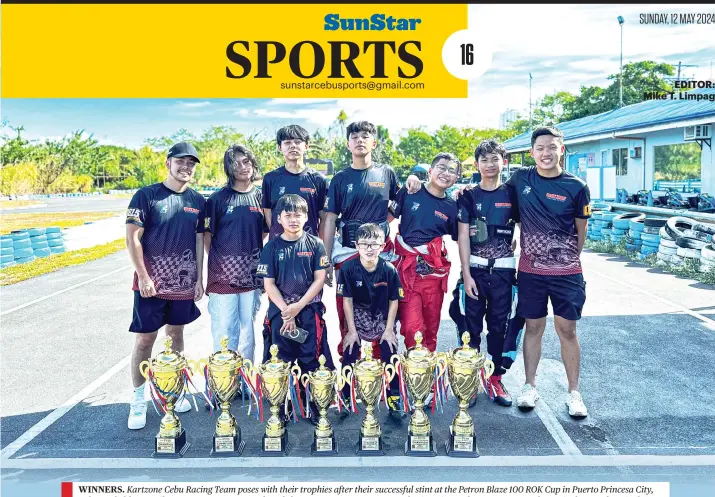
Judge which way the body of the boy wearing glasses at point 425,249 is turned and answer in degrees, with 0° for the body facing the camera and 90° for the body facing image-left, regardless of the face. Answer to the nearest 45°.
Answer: approximately 0°

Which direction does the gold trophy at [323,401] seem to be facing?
toward the camera

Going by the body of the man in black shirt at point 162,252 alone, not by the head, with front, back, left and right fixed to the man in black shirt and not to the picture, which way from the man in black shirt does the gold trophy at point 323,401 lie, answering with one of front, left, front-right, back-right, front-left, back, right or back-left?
front-left

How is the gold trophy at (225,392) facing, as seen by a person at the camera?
facing the viewer

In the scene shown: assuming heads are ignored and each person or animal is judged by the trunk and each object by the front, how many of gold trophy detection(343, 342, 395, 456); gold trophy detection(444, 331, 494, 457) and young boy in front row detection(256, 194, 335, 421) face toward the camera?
3

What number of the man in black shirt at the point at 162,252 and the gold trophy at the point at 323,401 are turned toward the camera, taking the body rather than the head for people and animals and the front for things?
2

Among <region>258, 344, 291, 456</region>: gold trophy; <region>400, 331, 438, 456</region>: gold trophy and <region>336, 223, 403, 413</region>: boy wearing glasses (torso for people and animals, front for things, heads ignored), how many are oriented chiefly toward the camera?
3

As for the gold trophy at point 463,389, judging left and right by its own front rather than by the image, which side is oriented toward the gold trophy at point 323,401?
right

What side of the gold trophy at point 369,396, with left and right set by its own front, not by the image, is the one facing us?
front

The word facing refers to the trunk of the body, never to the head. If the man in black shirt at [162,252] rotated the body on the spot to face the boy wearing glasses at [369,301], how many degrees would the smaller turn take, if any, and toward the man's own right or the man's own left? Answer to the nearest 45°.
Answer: approximately 90° to the man's own left
